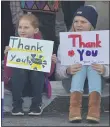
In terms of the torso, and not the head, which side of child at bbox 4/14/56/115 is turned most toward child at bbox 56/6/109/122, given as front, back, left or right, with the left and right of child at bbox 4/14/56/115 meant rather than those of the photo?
left

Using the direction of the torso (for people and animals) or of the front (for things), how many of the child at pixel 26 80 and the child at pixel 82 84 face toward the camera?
2

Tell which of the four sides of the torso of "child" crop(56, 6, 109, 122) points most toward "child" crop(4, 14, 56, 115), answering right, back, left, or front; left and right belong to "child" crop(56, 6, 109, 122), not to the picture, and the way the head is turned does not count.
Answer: right

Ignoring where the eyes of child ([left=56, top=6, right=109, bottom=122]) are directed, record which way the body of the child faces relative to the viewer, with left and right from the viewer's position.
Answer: facing the viewer
